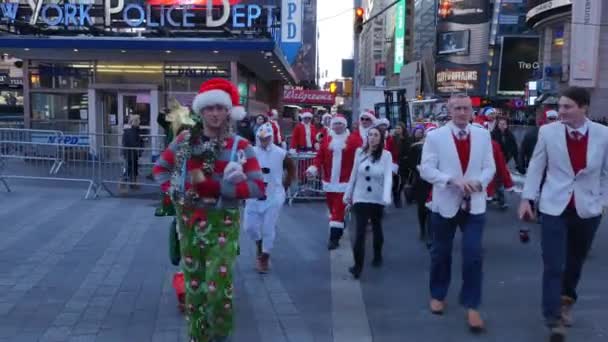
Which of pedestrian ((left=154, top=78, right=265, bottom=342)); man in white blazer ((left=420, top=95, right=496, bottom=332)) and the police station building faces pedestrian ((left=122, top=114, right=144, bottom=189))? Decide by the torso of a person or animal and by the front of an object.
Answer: the police station building

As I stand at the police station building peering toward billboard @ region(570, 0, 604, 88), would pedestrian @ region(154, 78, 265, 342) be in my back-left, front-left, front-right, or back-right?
back-right

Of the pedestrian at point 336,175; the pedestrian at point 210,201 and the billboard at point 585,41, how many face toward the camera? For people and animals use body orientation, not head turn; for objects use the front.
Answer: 3

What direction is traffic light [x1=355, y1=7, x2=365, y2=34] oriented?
toward the camera

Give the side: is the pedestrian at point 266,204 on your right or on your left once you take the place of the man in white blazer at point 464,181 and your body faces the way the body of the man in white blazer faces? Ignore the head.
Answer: on your right

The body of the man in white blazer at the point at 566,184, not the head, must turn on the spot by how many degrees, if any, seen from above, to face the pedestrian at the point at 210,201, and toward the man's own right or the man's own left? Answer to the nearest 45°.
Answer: approximately 45° to the man's own right

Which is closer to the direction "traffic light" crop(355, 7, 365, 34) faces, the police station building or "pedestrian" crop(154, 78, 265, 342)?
the pedestrian

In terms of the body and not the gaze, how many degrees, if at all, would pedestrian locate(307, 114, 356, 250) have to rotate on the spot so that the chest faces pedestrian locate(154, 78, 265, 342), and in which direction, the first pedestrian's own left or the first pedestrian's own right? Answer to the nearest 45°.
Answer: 0° — they already face them

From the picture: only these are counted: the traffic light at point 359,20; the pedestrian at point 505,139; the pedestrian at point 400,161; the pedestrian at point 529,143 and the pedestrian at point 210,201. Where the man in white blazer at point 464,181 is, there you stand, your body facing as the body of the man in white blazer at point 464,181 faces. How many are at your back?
4

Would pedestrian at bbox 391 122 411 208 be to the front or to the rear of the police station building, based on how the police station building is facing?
to the front

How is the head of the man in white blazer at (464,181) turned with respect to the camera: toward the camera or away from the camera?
toward the camera

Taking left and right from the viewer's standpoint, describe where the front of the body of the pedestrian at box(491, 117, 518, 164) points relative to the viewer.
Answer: facing the viewer

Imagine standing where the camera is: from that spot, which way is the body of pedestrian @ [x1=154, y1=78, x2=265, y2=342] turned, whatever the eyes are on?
toward the camera
